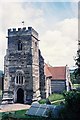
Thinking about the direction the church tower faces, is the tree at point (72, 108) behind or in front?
in front

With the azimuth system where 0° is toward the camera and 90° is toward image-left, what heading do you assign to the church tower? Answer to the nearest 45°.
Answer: approximately 0°
